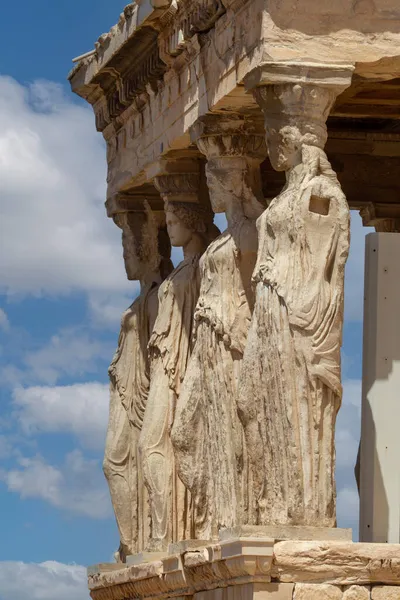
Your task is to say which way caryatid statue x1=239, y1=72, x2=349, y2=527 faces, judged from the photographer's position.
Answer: facing to the left of the viewer

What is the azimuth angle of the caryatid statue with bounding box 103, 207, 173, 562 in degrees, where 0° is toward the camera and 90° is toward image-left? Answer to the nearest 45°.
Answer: approximately 90°

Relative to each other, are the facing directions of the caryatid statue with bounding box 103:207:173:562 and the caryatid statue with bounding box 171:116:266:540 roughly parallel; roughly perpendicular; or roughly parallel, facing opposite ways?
roughly parallel

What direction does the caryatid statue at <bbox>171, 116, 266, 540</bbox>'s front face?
to the viewer's left

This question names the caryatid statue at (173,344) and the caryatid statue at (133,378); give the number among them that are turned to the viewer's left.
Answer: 2

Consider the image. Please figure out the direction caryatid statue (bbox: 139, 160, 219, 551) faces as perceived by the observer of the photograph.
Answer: facing to the left of the viewer

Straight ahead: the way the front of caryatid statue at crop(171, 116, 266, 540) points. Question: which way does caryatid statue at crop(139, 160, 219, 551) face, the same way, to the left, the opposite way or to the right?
the same way

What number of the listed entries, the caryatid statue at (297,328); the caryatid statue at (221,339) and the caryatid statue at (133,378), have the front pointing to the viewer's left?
3
